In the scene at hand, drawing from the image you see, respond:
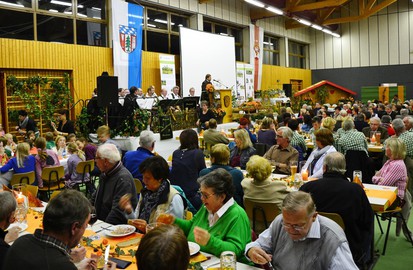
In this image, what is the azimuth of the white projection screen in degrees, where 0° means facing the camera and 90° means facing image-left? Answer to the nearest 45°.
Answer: approximately 315°

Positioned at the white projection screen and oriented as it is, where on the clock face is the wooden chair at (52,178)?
The wooden chair is roughly at 2 o'clock from the white projection screen.

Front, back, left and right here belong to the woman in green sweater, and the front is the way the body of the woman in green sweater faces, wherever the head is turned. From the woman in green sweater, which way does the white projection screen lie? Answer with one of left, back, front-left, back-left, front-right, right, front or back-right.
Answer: back-right

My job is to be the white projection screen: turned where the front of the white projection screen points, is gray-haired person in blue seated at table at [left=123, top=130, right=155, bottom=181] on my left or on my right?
on my right

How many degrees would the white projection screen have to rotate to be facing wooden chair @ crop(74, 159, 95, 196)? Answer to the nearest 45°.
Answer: approximately 45° to its right

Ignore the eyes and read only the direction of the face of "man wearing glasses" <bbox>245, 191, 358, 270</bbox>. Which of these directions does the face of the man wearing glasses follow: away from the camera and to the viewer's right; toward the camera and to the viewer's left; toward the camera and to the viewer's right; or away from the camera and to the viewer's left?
toward the camera and to the viewer's left

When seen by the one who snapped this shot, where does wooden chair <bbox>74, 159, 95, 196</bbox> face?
facing away from the viewer and to the left of the viewer
